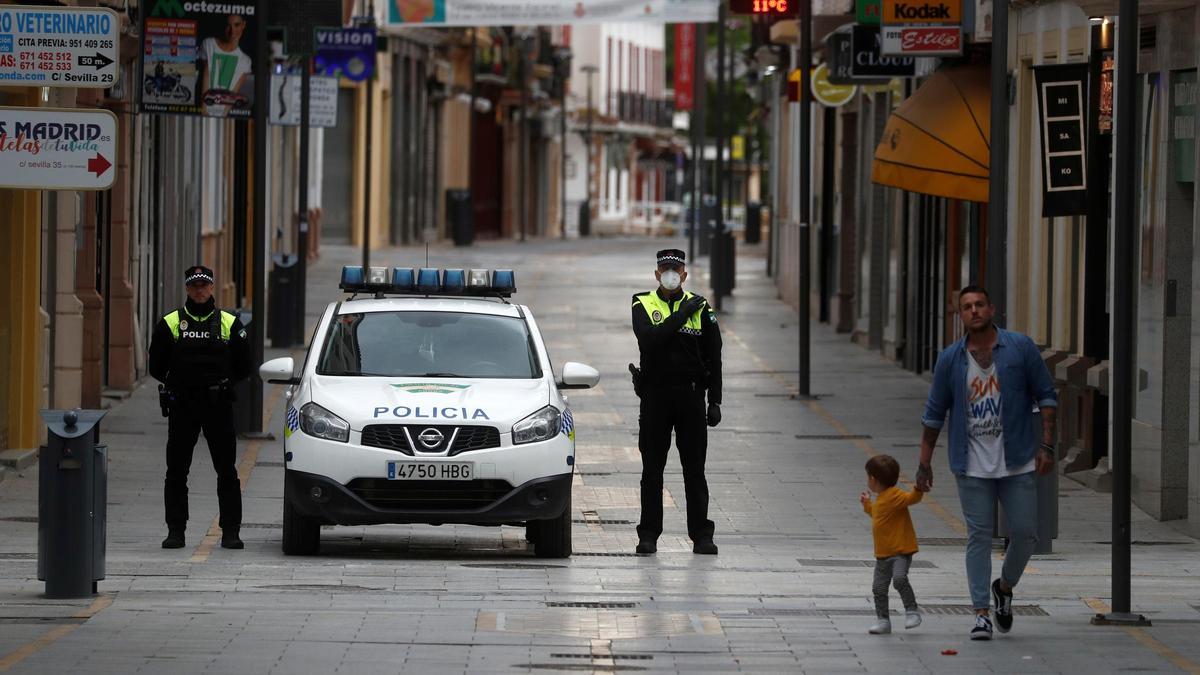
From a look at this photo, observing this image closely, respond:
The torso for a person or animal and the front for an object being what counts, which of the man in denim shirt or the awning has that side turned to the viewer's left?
the awning

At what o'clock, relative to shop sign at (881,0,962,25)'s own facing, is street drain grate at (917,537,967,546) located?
The street drain grate is roughly at 12 o'clock from the shop sign.

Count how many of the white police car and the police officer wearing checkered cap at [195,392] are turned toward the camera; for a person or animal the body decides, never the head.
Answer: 2

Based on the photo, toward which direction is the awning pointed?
to the viewer's left

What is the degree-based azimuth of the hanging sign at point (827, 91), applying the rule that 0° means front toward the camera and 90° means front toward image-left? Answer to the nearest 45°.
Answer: approximately 0°

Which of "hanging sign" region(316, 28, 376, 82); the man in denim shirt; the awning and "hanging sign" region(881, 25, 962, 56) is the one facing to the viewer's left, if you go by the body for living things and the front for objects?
the awning

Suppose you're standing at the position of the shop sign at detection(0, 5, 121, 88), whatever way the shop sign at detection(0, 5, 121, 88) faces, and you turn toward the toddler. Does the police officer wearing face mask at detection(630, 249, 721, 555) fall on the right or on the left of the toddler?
left
